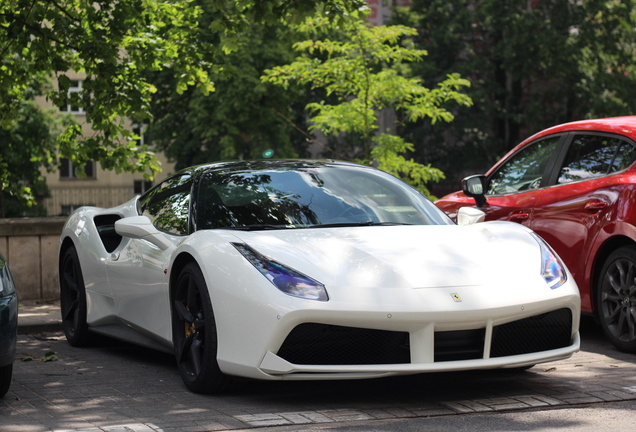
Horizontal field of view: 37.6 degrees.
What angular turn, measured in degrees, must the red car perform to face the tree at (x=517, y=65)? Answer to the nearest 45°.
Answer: approximately 45° to its right

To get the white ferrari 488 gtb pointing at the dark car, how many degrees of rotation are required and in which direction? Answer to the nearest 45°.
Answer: approximately 135° to its right

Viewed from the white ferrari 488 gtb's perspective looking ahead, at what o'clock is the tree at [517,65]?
The tree is roughly at 8 o'clock from the white ferrari 488 gtb.

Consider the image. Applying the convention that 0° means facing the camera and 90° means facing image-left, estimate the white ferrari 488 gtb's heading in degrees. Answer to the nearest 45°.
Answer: approximately 315°

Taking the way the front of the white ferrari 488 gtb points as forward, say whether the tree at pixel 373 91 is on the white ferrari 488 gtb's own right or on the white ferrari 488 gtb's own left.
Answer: on the white ferrari 488 gtb's own left

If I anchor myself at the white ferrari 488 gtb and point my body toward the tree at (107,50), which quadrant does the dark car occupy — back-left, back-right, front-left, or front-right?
front-left

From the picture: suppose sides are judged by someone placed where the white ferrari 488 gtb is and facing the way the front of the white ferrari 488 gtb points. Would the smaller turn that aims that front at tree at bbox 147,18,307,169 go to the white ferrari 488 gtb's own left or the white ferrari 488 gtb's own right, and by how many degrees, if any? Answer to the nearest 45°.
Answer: approximately 135° to the white ferrari 488 gtb's own left

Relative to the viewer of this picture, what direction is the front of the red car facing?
facing away from the viewer and to the left of the viewer

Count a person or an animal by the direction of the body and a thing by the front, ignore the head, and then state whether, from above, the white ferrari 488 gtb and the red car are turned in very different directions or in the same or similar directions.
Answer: very different directions

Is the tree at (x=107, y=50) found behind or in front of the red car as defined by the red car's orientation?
in front
